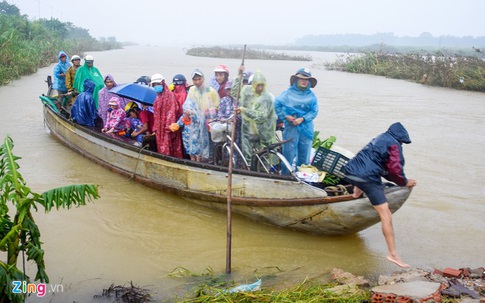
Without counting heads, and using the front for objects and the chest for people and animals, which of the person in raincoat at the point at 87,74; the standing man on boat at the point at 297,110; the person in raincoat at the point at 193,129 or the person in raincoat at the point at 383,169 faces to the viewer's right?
the person in raincoat at the point at 383,169

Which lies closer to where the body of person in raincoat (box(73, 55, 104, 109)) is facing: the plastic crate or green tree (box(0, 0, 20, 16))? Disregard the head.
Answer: the plastic crate

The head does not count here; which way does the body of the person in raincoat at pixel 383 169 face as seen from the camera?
to the viewer's right

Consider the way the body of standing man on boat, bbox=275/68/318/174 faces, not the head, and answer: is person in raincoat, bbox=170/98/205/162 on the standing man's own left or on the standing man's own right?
on the standing man's own right

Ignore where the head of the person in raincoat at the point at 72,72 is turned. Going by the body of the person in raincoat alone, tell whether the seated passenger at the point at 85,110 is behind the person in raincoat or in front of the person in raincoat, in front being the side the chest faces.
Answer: in front

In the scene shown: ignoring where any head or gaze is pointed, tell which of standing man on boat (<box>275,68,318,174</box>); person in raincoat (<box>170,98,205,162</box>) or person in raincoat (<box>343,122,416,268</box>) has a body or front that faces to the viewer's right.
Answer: person in raincoat (<box>343,122,416,268</box>)

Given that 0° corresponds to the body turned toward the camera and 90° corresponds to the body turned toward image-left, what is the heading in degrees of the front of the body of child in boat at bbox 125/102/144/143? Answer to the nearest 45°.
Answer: approximately 315°

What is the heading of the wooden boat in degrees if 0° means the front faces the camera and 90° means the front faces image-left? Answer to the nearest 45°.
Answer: approximately 315°

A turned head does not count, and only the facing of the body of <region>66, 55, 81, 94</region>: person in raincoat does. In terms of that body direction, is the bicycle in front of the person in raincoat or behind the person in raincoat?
in front

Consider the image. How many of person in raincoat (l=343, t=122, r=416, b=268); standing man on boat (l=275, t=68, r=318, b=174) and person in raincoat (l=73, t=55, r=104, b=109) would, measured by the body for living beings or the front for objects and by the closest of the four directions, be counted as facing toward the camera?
2

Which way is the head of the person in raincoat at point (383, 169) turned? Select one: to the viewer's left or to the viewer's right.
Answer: to the viewer's right

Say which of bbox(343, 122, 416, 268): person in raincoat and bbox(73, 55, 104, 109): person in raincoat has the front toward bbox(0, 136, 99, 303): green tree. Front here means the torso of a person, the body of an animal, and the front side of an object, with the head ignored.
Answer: bbox(73, 55, 104, 109): person in raincoat
